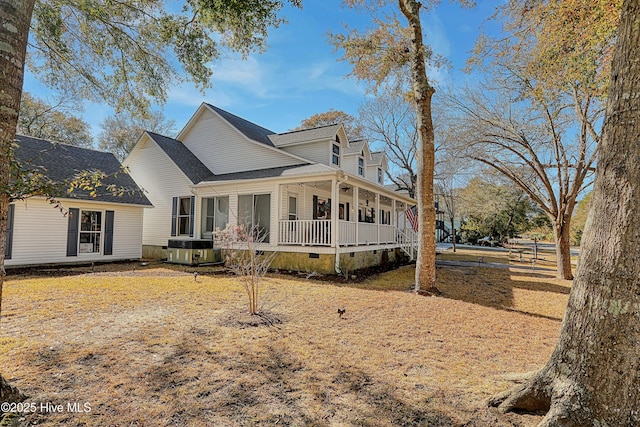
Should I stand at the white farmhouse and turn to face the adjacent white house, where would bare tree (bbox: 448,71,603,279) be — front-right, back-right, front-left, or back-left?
back-left

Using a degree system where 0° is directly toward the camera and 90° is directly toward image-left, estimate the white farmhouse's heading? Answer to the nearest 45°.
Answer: approximately 315°

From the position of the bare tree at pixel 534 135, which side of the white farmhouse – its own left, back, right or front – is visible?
front

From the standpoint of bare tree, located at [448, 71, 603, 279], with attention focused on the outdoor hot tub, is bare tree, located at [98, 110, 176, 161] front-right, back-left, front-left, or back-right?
front-right

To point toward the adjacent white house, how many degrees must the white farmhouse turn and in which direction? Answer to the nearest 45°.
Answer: approximately 135° to its right

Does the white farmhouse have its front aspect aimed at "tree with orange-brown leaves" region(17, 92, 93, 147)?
no

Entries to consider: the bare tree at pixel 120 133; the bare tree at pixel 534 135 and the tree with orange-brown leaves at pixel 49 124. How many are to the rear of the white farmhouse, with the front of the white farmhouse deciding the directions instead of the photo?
2

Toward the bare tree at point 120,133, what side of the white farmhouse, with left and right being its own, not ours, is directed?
back
